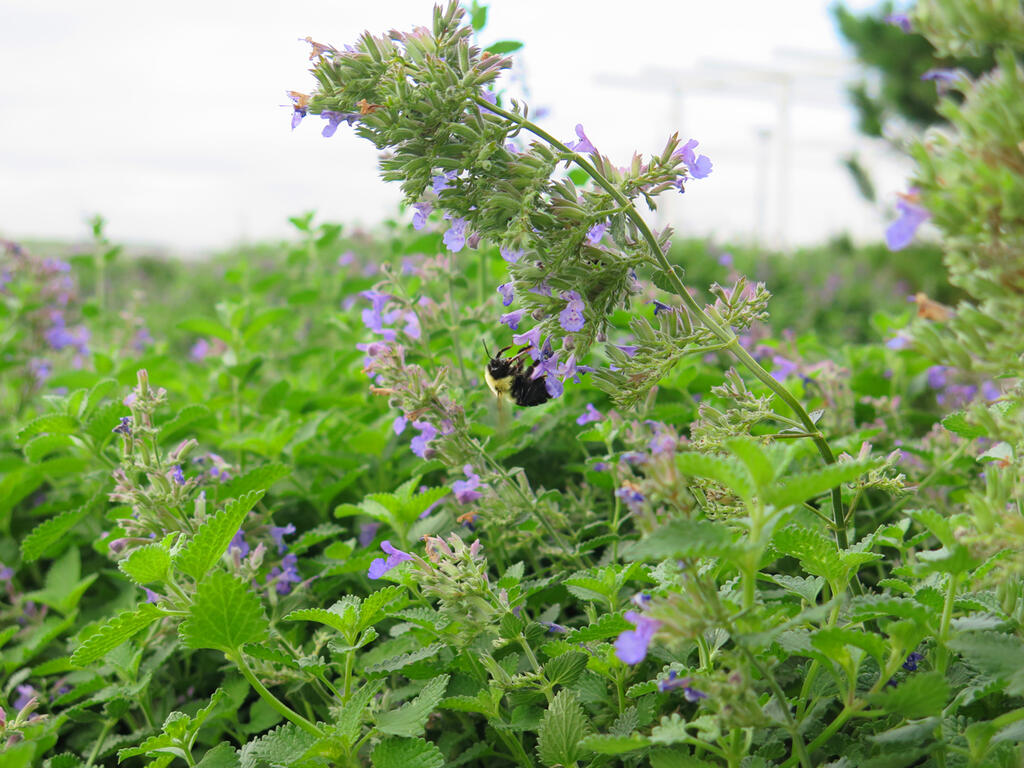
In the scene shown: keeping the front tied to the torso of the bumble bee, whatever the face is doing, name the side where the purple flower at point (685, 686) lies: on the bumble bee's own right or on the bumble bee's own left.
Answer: on the bumble bee's own left

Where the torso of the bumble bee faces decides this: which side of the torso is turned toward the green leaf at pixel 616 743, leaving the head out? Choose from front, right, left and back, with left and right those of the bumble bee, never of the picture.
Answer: left

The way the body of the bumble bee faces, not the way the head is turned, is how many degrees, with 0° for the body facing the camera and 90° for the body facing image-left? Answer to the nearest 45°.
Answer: approximately 90°

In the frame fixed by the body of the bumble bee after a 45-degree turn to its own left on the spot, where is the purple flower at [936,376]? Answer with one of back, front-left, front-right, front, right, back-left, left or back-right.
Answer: back
